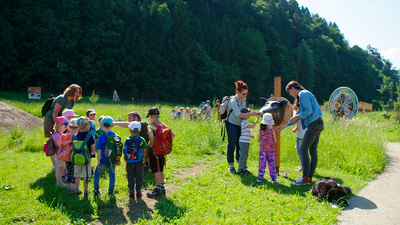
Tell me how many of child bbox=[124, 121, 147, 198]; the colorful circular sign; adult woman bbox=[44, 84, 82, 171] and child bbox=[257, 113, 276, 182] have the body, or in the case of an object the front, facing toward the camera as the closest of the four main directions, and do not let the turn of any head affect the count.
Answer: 1

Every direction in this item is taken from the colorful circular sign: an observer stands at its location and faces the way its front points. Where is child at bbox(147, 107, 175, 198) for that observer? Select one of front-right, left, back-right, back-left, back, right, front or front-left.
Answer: front

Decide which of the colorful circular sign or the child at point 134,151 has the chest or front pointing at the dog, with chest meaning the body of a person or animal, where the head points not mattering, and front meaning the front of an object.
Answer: the colorful circular sign

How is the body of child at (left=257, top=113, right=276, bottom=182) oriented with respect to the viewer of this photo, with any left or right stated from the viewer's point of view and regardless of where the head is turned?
facing away from the viewer

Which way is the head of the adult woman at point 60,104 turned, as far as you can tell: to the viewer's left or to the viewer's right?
to the viewer's right

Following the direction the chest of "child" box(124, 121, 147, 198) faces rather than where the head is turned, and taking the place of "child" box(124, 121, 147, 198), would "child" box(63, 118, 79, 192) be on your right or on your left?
on your left

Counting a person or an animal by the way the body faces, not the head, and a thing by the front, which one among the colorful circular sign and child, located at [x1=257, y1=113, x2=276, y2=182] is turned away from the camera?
the child

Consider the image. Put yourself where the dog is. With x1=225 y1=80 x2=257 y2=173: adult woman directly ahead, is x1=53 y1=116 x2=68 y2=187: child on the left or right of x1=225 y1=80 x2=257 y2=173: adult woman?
left

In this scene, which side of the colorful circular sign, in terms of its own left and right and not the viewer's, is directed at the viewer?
front

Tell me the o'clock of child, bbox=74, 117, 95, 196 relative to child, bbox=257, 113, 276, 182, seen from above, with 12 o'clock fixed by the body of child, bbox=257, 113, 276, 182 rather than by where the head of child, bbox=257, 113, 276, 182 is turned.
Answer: child, bbox=74, 117, 95, 196 is roughly at 8 o'clock from child, bbox=257, 113, 276, 182.

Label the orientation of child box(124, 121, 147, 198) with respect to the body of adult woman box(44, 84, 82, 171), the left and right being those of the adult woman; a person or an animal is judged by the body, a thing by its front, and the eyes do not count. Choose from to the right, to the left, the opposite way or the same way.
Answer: to the left

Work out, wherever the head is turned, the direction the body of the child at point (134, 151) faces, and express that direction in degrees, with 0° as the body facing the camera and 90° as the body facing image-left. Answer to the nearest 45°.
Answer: approximately 180°

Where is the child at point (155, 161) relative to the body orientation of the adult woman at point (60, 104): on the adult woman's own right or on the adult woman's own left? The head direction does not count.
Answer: on the adult woman's own right

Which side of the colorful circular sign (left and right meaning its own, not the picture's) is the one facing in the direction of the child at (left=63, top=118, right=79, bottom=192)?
front

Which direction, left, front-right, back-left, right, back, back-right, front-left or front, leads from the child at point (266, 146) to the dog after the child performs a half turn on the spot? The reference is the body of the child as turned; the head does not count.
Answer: front-left

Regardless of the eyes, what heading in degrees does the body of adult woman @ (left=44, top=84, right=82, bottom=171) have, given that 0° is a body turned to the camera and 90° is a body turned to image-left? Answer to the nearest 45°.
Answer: approximately 270°

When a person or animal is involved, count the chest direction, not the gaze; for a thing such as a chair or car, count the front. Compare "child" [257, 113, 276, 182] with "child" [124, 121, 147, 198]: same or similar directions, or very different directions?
same or similar directions
